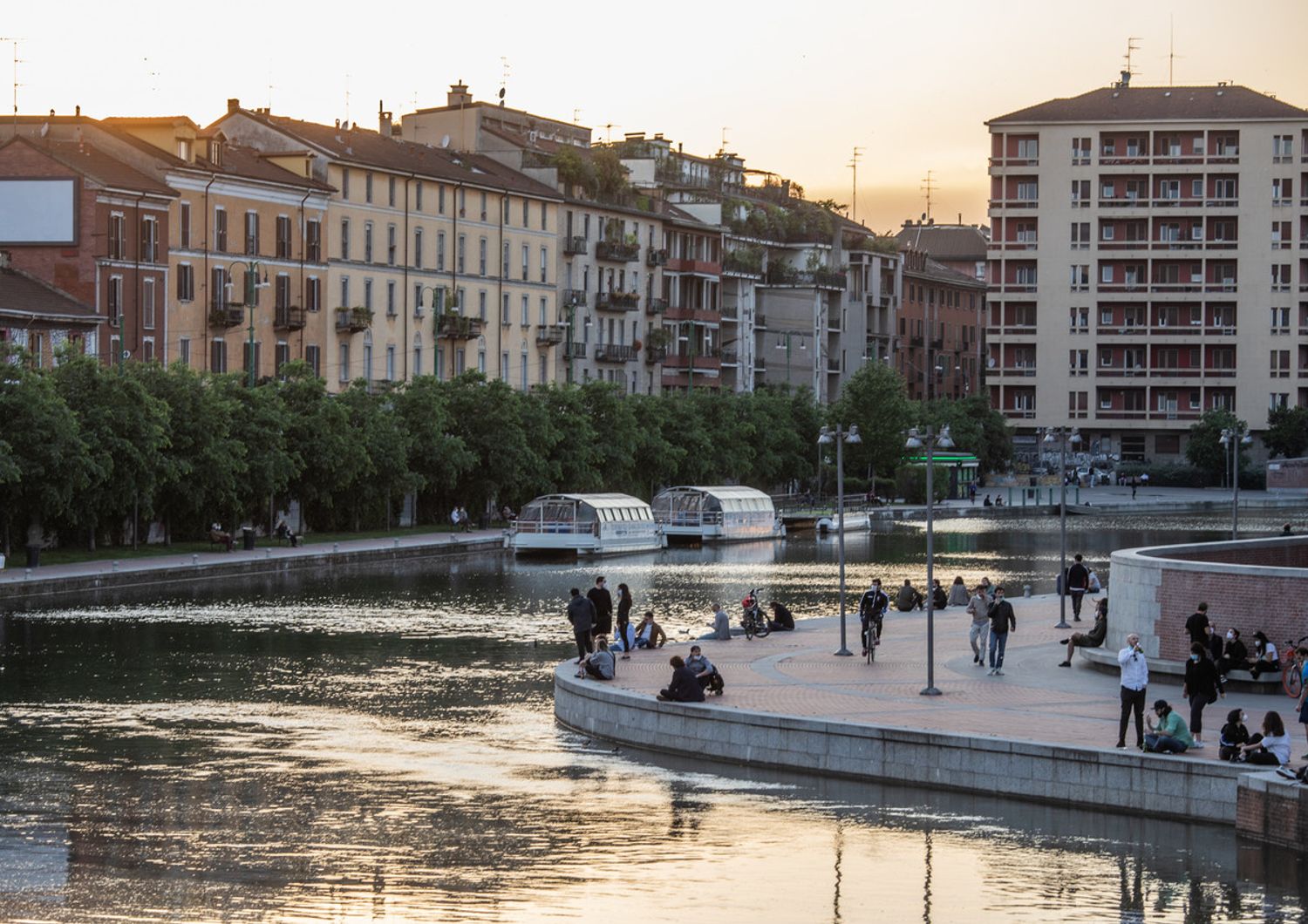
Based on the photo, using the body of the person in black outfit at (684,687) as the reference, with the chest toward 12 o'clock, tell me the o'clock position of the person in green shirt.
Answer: The person in green shirt is roughly at 7 o'clock from the person in black outfit.

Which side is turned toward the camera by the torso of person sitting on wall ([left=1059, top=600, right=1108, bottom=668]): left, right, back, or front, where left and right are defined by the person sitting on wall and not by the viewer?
left

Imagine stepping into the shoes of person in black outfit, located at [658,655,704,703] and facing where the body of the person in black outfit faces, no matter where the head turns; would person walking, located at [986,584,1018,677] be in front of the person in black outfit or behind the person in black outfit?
behind

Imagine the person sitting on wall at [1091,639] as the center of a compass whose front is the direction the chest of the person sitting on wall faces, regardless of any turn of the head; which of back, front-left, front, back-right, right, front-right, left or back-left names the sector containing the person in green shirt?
left

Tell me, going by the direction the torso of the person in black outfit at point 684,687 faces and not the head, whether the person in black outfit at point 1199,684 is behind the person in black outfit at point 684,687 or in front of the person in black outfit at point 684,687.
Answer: behind

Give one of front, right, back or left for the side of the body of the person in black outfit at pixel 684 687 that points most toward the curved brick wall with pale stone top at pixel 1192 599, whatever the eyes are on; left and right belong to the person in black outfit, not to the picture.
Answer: back

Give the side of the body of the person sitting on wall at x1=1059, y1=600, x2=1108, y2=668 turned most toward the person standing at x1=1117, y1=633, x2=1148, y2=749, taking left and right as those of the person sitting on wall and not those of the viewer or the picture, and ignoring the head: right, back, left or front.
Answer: left

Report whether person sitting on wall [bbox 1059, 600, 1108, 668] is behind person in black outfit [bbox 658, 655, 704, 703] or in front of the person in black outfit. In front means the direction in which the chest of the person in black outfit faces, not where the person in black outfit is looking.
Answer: behind

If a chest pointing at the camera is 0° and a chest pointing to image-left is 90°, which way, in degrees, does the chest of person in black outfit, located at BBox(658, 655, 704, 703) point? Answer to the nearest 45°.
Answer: approximately 90°

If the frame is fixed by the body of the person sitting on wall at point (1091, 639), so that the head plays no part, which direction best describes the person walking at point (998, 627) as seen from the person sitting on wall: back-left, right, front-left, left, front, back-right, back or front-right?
front-left

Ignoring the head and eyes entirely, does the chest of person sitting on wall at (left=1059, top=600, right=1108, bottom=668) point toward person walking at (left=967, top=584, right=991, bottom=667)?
yes

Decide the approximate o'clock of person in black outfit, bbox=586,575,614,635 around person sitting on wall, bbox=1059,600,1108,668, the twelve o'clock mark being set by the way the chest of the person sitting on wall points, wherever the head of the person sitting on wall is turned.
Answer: The person in black outfit is roughly at 12 o'clock from the person sitting on wall.

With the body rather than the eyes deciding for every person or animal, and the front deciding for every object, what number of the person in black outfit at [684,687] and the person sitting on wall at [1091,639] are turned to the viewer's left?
2
